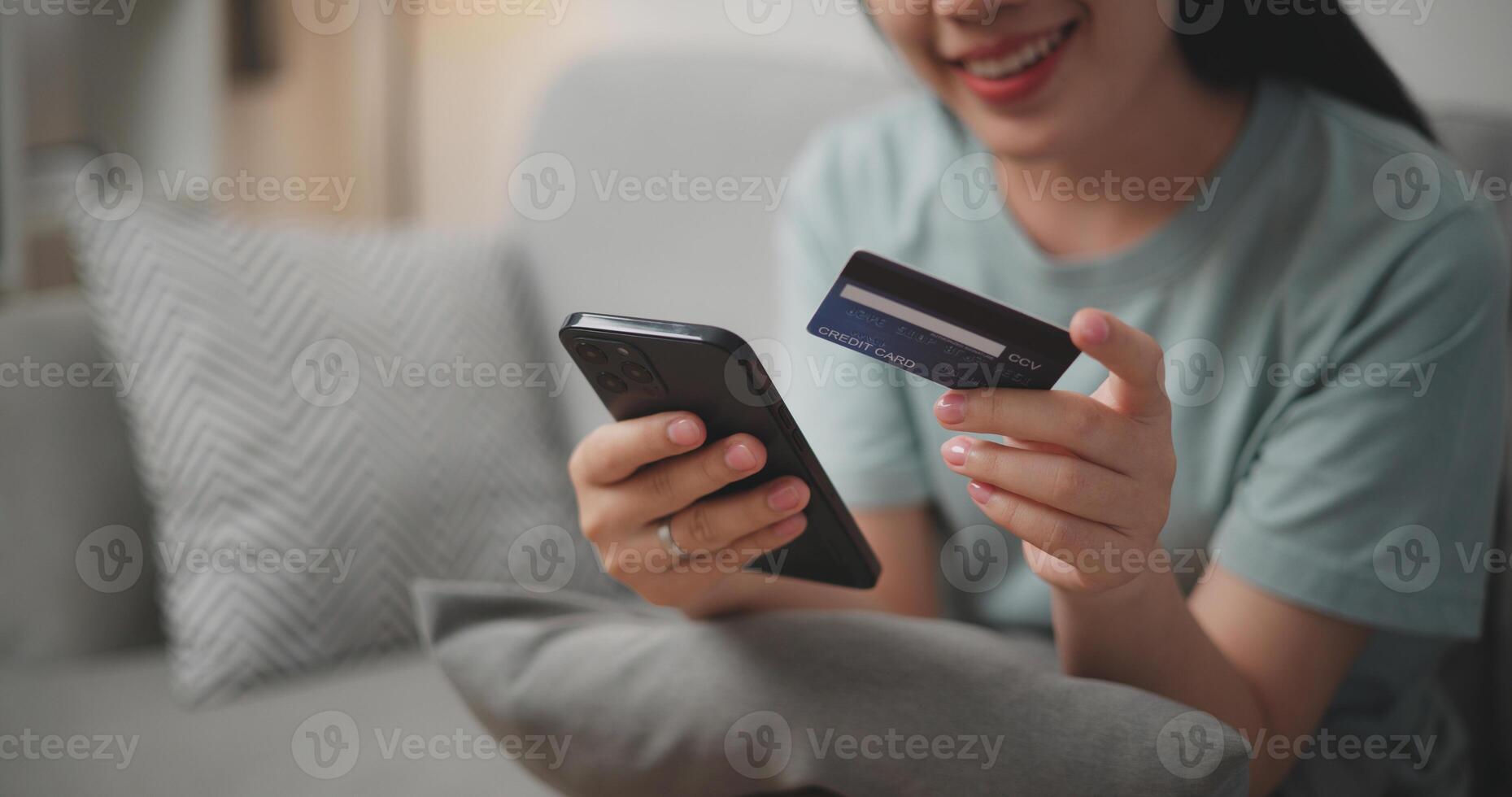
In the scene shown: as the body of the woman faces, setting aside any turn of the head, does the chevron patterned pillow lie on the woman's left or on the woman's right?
on the woman's right

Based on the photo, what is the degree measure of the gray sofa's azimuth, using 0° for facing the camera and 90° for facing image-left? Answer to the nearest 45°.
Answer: approximately 0°

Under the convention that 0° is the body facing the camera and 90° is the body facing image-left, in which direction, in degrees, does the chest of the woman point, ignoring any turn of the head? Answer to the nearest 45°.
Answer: approximately 45°
